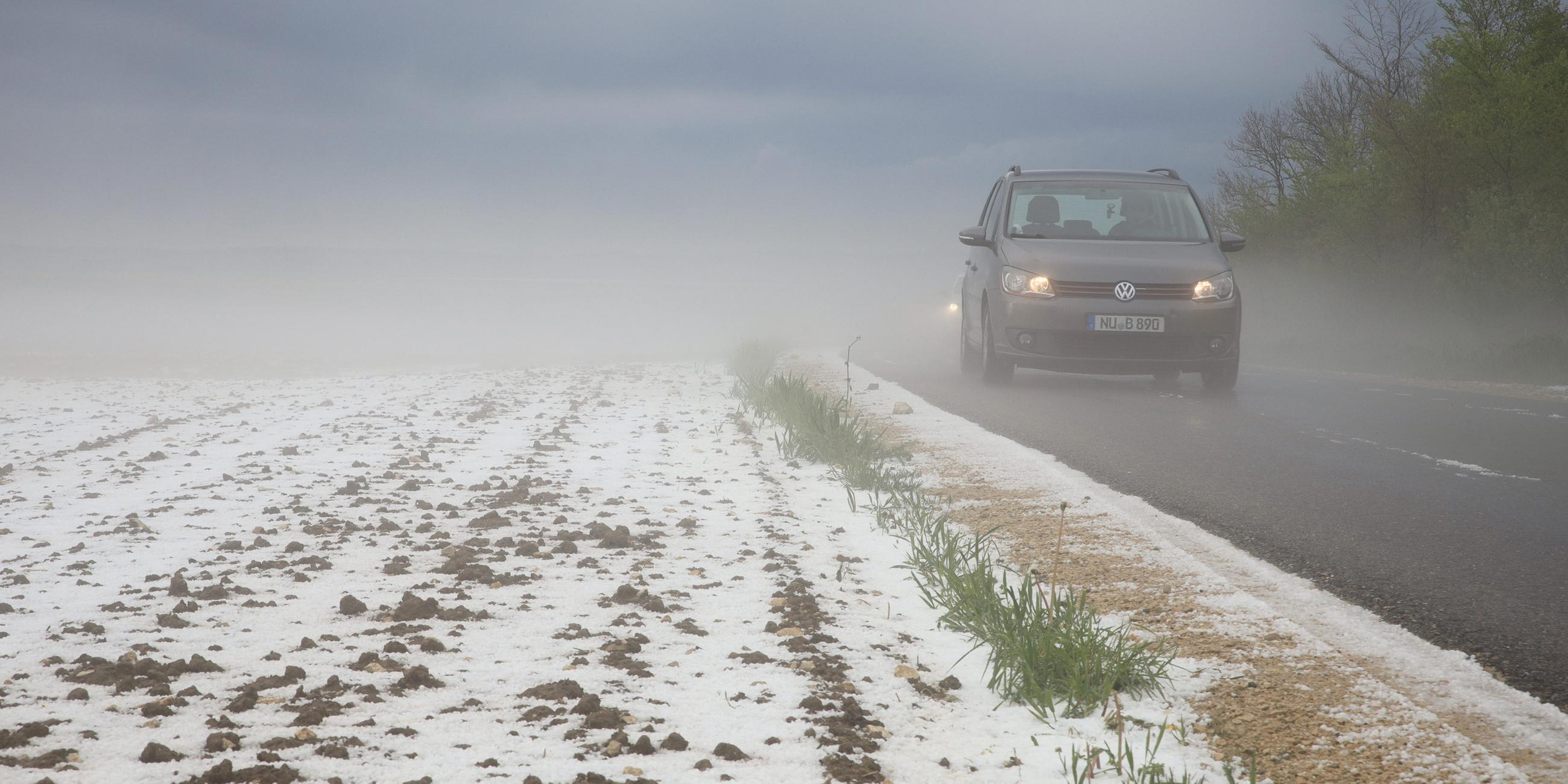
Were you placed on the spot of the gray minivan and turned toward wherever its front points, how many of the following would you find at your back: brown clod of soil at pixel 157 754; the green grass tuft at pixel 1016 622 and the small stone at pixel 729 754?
0

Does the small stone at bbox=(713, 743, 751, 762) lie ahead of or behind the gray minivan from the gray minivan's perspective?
ahead

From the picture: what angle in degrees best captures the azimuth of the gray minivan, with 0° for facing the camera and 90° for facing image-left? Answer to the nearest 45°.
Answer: approximately 0°

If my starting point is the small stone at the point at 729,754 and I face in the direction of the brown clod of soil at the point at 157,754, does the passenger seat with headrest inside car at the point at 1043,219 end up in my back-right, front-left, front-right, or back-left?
back-right

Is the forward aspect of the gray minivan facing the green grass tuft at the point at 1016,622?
yes

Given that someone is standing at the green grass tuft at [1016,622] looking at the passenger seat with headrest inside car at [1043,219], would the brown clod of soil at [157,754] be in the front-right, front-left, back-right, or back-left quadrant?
back-left

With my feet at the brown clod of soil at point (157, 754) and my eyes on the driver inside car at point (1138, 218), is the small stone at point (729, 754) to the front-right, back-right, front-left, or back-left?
front-right

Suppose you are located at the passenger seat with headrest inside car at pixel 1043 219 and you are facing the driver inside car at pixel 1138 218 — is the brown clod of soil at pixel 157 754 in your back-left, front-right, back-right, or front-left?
back-right

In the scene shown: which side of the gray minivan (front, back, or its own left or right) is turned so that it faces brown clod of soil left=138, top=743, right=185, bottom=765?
front
